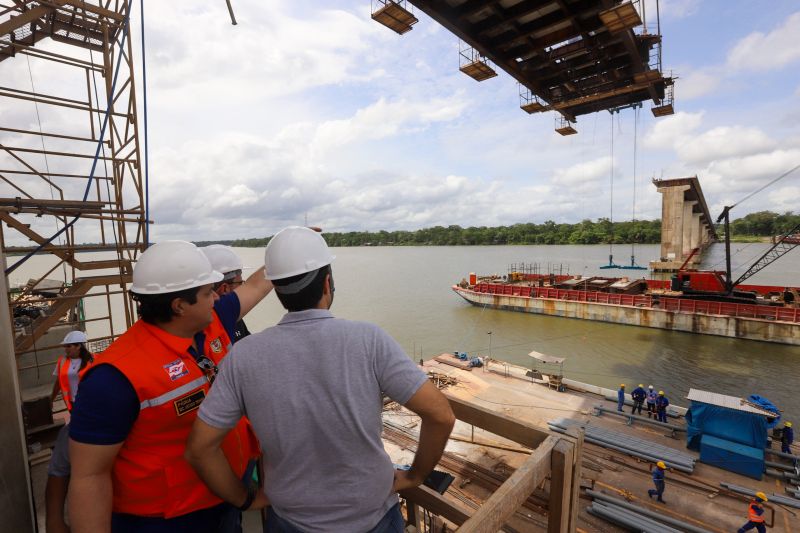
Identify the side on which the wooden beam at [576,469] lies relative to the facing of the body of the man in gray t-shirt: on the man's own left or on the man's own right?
on the man's own right

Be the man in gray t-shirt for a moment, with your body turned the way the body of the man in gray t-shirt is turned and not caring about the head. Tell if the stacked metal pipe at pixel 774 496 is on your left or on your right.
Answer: on your right

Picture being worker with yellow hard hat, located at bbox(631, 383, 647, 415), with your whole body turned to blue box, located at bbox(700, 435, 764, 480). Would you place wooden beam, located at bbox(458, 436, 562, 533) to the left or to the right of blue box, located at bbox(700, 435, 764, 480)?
right

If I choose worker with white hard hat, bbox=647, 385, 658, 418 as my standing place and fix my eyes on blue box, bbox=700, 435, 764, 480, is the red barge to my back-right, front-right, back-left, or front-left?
back-left

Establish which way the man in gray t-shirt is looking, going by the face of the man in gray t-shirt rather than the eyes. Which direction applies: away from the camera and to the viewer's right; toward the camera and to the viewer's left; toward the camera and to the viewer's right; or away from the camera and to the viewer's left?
away from the camera and to the viewer's right

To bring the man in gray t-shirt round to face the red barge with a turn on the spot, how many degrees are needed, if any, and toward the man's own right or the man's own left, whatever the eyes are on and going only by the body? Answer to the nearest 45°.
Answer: approximately 45° to the man's own right

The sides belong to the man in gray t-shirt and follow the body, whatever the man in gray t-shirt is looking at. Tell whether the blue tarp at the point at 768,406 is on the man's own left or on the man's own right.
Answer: on the man's own right

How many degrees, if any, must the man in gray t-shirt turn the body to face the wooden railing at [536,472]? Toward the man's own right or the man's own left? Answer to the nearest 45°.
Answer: approximately 45° to the man's own right

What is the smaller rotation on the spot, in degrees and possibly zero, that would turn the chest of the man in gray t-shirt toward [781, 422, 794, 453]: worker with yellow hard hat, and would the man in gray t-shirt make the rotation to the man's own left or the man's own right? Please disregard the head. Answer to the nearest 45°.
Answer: approximately 45° to the man's own right

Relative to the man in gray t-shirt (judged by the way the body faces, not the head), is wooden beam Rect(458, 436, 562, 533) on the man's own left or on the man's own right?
on the man's own right

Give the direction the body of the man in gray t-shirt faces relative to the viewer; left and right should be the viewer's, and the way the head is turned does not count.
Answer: facing away from the viewer

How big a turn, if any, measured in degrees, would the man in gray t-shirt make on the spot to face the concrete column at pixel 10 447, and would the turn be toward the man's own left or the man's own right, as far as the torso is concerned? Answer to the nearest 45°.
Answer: approximately 45° to the man's own left

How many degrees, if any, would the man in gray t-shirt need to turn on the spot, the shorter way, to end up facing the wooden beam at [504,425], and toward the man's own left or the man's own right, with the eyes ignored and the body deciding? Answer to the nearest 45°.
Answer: approximately 45° to the man's own right
